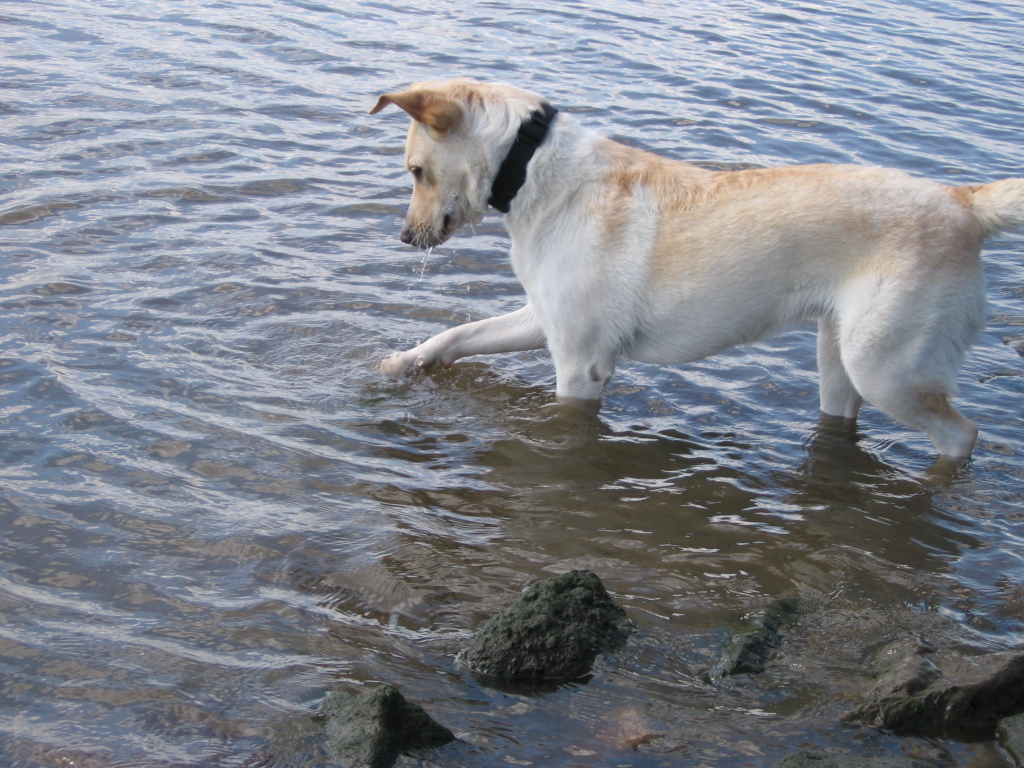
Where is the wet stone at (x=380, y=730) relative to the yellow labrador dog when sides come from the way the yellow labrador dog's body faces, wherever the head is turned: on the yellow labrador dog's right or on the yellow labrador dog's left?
on the yellow labrador dog's left

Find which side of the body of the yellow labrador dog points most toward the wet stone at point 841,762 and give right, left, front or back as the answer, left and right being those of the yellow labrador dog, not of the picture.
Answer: left

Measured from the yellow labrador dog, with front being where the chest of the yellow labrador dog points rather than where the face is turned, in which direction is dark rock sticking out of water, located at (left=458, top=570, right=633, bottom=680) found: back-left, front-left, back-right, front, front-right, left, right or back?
left

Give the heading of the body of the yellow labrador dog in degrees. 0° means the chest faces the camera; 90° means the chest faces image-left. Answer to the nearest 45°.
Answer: approximately 90°

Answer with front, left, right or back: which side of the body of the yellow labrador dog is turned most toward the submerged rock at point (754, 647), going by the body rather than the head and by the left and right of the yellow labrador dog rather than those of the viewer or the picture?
left
